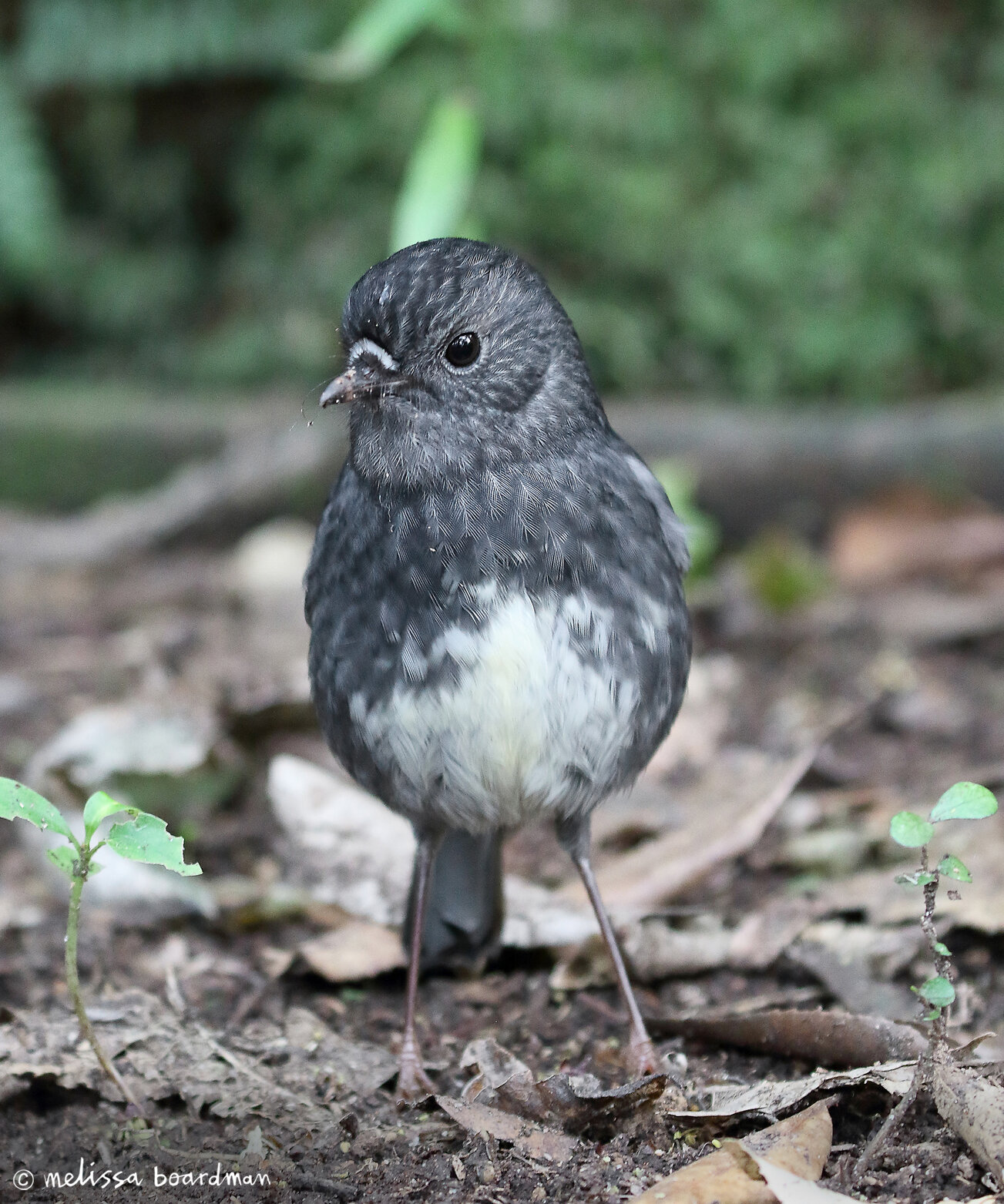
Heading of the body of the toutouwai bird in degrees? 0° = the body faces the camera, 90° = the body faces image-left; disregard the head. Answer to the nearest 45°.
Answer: approximately 0°

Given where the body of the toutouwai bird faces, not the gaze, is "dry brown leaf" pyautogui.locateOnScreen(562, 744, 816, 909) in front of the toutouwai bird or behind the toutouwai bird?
behind
